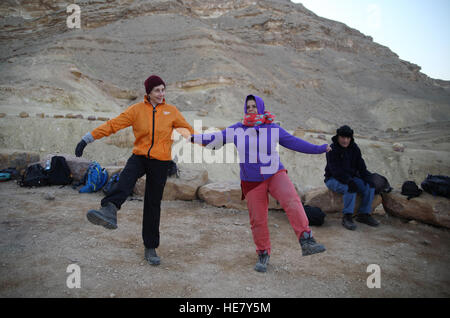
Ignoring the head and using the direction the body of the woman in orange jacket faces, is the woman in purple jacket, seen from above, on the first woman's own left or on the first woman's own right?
on the first woman's own left

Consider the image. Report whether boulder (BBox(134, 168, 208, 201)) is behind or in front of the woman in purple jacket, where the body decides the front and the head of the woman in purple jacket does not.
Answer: behind

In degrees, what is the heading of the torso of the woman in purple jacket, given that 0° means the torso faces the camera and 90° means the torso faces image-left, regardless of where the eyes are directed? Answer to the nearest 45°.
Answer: approximately 0°

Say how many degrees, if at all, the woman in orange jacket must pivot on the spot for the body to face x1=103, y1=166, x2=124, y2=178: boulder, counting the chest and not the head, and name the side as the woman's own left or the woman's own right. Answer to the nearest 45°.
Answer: approximately 180°

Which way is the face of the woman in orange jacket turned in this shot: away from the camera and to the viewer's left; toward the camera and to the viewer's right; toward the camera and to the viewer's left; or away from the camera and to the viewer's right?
toward the camera and to the viewer's right

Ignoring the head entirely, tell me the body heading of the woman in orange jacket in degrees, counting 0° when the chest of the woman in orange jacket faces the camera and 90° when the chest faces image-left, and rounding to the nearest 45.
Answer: approximately 0°

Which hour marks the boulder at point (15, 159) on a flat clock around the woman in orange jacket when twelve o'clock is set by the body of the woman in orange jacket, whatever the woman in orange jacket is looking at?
The boulder is roughly at 5 o'clock from the woman in orange jacket.

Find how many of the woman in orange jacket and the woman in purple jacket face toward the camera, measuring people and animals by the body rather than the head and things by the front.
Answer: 2

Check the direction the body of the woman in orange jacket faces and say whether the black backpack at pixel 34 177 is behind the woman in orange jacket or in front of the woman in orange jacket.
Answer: behind
